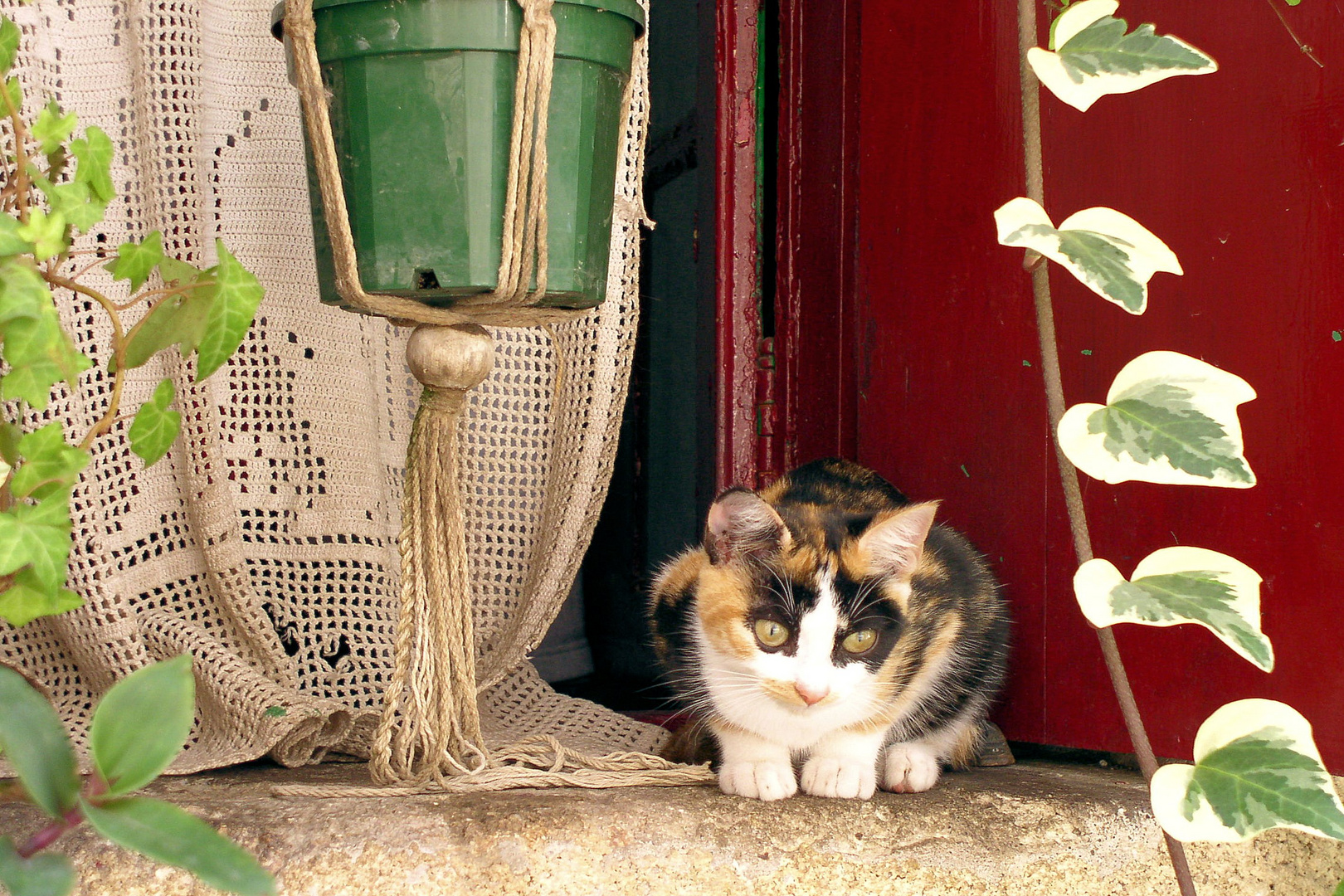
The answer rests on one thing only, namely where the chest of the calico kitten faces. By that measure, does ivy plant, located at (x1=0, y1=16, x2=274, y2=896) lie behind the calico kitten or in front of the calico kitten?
in front

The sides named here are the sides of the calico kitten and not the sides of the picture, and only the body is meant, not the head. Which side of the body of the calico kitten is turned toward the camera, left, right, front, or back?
front

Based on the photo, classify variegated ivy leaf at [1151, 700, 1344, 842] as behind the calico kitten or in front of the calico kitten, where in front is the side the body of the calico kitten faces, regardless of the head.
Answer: in front
